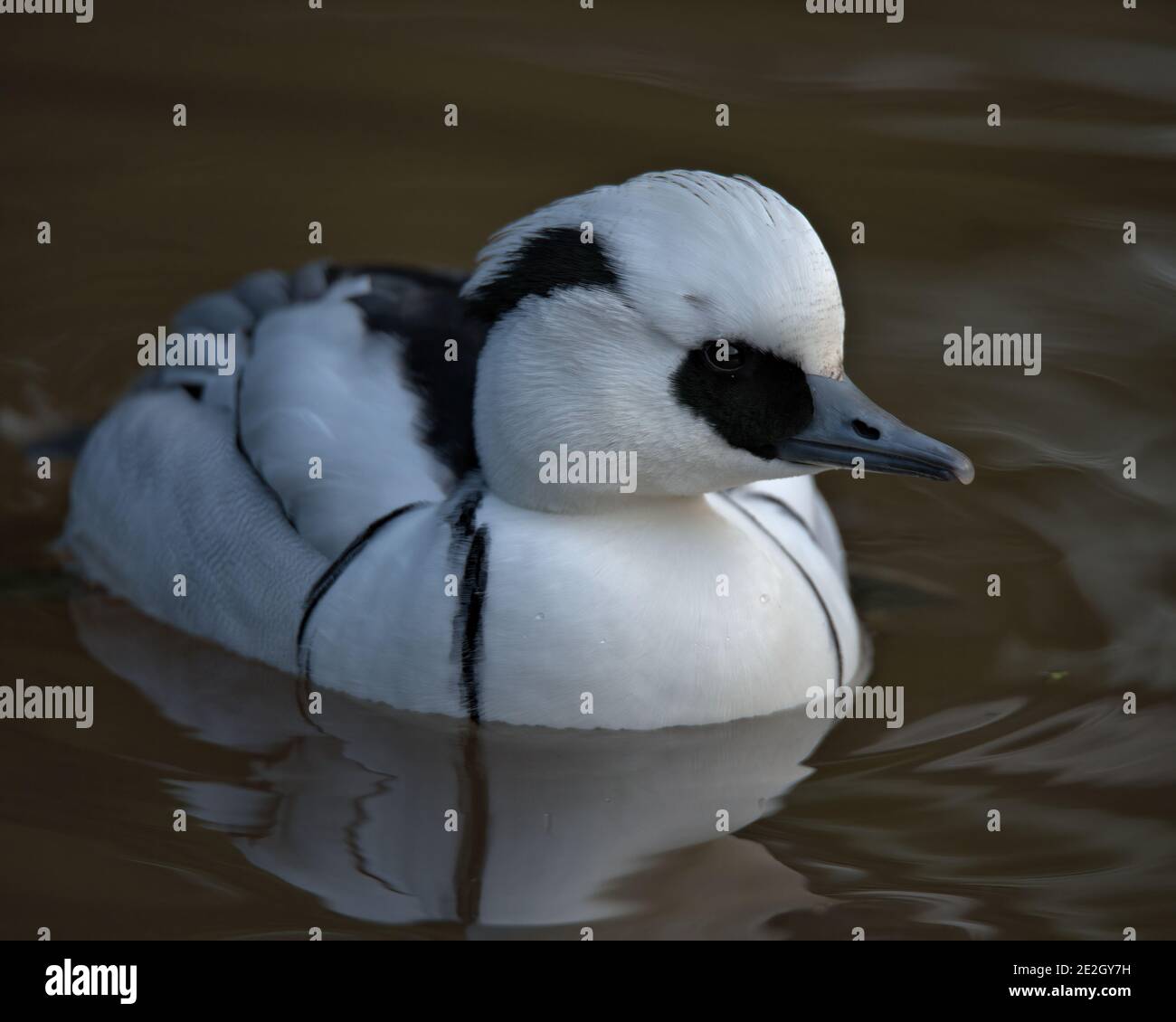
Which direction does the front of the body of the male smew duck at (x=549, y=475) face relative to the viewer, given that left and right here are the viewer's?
facing the viewer and to the right of the viewer
